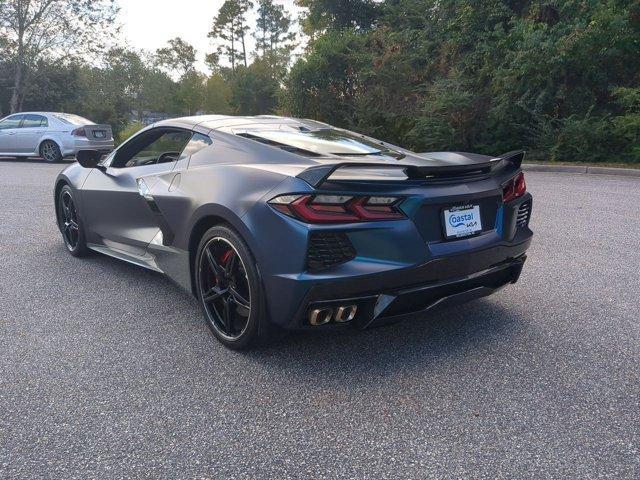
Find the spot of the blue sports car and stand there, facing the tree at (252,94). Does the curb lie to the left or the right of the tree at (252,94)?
right

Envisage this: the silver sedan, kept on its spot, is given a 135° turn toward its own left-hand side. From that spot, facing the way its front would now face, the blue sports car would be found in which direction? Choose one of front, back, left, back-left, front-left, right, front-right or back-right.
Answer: front

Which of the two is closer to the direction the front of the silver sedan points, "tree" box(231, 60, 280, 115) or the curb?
the tree

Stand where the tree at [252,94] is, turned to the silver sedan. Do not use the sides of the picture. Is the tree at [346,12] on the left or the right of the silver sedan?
left

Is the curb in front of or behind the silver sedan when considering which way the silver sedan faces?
behind

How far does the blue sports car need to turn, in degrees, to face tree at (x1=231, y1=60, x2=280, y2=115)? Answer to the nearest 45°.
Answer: approximately 45° to its right

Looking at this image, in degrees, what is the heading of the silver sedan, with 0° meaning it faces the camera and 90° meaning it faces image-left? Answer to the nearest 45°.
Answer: approximately 135°

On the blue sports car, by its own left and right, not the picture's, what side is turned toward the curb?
right

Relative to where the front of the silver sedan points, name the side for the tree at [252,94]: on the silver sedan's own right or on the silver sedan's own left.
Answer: on the silver sedan's own right

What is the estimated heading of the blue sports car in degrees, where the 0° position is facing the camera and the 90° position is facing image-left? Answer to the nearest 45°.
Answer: approximately 135°
